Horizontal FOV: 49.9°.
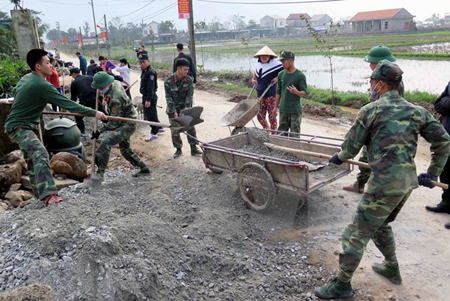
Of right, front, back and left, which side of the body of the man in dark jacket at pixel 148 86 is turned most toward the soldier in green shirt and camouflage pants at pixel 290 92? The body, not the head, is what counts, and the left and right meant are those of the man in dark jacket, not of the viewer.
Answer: left

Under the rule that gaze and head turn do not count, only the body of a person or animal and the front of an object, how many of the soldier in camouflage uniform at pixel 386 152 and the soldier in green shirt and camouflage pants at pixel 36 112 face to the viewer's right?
1

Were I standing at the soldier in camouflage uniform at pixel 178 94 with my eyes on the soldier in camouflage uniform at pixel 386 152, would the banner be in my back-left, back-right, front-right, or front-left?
back-left

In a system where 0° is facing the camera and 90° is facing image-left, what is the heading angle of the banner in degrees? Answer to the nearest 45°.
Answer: approximately 0°

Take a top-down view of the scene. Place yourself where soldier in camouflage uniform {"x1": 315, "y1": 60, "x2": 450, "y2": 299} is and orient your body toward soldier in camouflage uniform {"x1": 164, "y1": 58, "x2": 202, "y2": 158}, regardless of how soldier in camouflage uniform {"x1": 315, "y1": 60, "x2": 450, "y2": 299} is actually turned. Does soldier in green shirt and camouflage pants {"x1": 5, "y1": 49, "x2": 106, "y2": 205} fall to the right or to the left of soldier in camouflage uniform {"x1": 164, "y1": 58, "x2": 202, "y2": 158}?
left

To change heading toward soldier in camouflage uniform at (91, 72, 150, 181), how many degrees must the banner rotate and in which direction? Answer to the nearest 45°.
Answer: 0° — it already faces them

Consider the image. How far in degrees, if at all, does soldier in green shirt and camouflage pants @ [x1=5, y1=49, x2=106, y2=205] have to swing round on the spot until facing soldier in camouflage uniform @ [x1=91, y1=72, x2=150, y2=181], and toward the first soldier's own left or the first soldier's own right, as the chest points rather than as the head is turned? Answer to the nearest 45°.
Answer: approximately 45° to the first soldier's own left

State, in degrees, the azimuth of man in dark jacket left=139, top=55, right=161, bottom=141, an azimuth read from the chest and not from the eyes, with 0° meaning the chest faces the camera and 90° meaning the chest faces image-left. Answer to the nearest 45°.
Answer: approximately 45°
